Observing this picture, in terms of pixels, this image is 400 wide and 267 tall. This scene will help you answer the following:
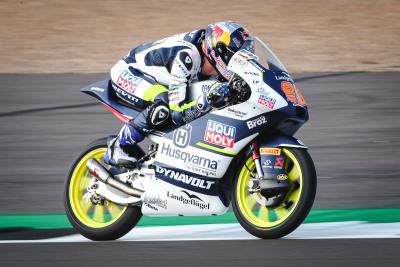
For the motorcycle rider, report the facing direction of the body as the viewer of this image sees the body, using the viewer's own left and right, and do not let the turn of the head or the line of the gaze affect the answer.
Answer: facing to the right of the viewer

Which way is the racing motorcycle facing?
to the viewer's right

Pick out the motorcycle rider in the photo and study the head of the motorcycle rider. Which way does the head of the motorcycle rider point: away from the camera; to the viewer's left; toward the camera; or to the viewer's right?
to the viewer's right
